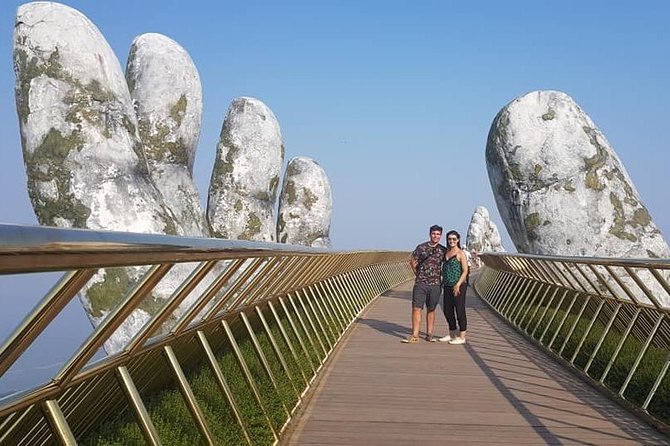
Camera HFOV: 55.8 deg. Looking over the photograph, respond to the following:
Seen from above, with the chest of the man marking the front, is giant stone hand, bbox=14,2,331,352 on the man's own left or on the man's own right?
on the man's own right

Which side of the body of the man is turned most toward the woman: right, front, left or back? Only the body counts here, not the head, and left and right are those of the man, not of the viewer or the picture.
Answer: left

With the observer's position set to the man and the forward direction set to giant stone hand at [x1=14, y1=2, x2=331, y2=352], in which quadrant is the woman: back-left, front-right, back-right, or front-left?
back-right
